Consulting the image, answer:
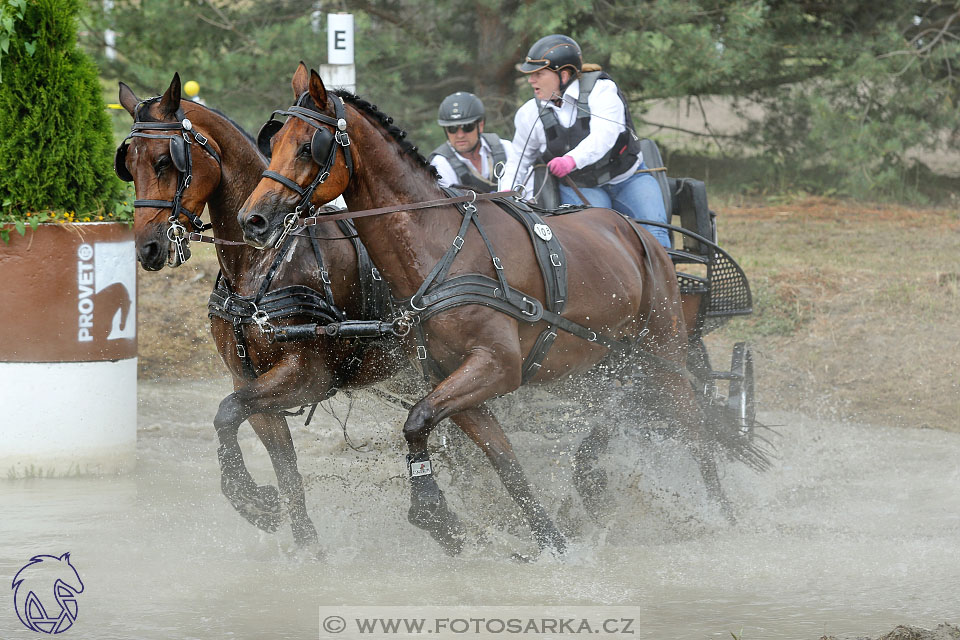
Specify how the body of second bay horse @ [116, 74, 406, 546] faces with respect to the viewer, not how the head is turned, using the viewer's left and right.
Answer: facing the viewer and to the left of the viewer

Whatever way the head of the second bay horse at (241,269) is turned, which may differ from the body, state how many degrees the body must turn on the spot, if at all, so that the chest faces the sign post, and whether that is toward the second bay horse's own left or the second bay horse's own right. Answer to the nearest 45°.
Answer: approximately 135° to the second bay horse's own right

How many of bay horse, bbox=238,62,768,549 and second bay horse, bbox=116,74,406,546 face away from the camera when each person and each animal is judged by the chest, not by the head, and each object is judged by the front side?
0

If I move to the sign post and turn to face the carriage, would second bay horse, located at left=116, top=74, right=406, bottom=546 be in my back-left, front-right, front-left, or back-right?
front-right

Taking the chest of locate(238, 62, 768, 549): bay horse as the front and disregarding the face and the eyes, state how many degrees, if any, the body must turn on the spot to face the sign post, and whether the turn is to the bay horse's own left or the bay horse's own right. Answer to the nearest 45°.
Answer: approximately 135° to the bay horse's own right

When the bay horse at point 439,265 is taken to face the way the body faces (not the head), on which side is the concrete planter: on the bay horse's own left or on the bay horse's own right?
on the bay horse's own right

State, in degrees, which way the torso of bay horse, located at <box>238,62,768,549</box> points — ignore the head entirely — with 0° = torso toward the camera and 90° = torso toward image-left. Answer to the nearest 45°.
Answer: approximately 45°

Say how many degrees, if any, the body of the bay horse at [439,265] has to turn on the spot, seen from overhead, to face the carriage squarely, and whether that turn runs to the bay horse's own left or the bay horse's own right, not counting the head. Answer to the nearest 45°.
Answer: approximately 180°

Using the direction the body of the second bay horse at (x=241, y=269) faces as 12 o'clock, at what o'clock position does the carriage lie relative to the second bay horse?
The carriage is roughly at 7 o'clock from the second bay horse.

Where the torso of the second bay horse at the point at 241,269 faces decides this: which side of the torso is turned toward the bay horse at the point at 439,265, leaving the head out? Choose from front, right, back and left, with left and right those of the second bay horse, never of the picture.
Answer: left

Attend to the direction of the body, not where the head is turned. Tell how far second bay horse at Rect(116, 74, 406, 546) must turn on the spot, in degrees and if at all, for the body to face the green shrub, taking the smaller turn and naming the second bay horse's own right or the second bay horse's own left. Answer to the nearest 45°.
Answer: approximately 90° to the second bay horse's own right

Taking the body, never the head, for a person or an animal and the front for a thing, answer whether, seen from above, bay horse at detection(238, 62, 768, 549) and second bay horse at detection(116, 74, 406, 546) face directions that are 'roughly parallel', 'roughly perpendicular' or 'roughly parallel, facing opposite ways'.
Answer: roughly parallel

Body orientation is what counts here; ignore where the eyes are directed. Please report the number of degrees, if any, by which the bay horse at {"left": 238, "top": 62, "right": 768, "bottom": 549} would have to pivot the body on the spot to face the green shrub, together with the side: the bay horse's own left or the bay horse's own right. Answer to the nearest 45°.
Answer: approximately 90° to the bay horse's own right

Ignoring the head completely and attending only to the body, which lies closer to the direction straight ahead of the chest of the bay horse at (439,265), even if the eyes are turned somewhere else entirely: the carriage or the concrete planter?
the concrete planter
